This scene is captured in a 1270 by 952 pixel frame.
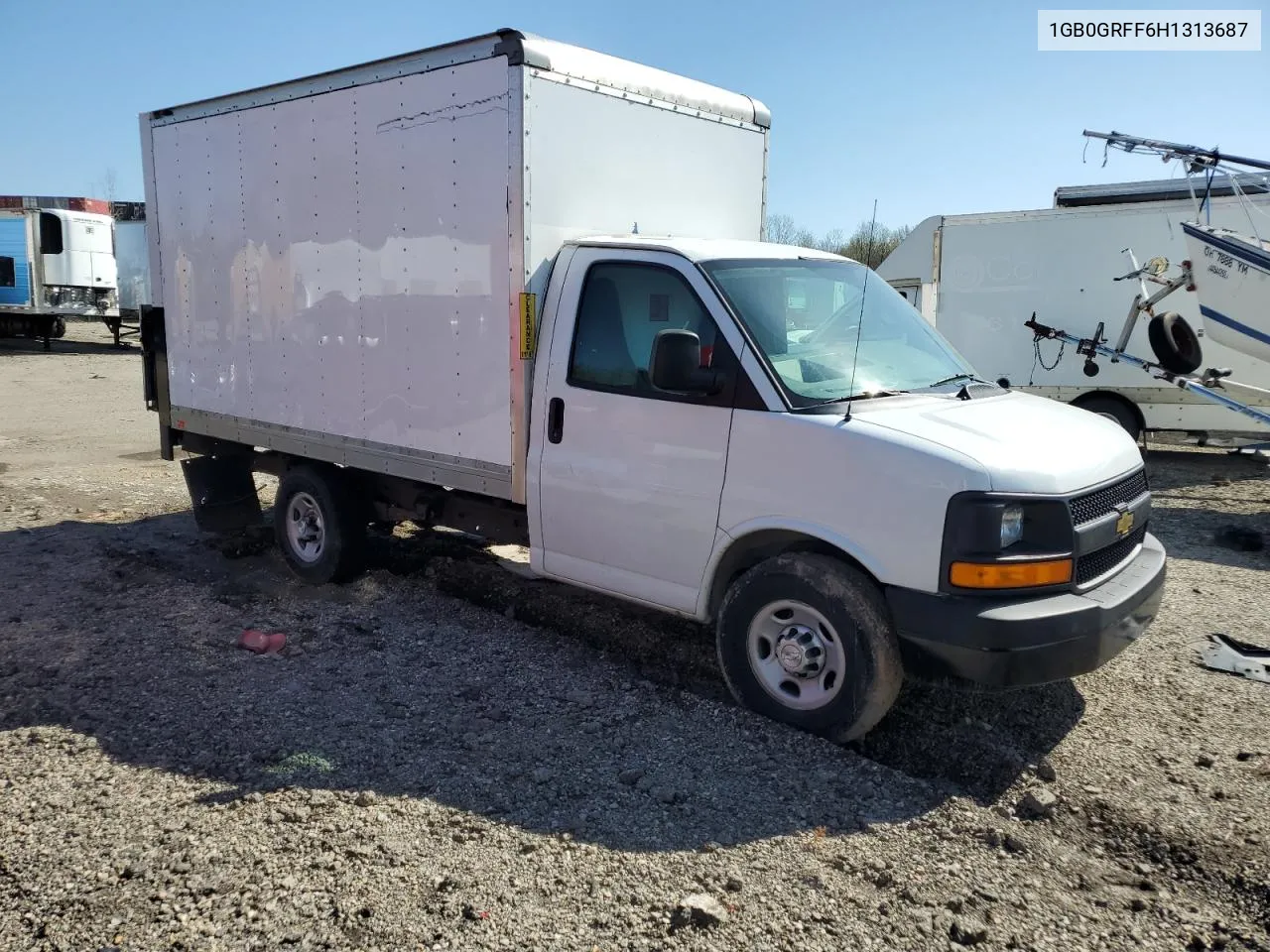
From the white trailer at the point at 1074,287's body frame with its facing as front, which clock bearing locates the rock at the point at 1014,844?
The rock is roughly at 9 o'clock from the white trailer.

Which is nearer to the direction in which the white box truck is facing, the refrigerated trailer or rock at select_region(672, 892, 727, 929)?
the rock

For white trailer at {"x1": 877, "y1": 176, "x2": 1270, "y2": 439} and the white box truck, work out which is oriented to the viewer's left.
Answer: the white trailer

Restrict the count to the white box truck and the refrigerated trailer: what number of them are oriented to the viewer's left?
0

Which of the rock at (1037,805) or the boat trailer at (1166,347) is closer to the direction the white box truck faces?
the rock

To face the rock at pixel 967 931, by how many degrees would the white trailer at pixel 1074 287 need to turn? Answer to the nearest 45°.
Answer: approximately 90° to its left

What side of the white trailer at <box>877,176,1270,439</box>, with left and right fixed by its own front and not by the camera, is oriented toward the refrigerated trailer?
front

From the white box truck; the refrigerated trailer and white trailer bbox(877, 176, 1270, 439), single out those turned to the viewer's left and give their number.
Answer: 1

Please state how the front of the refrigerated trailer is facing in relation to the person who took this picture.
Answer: facing the viewer and to the right of the viewer

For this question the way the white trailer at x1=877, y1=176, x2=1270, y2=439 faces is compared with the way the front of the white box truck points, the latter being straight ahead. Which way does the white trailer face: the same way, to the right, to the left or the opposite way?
the opposite way

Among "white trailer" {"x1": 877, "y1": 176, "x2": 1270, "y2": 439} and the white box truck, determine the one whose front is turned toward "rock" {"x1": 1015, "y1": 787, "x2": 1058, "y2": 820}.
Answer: the white box truck

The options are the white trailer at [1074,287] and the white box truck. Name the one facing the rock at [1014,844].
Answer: the white box truck

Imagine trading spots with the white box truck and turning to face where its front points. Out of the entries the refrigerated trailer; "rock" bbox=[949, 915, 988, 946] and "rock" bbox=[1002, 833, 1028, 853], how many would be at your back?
1

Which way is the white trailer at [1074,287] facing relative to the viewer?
to the viewer's left

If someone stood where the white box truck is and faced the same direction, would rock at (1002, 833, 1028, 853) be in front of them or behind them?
in front
